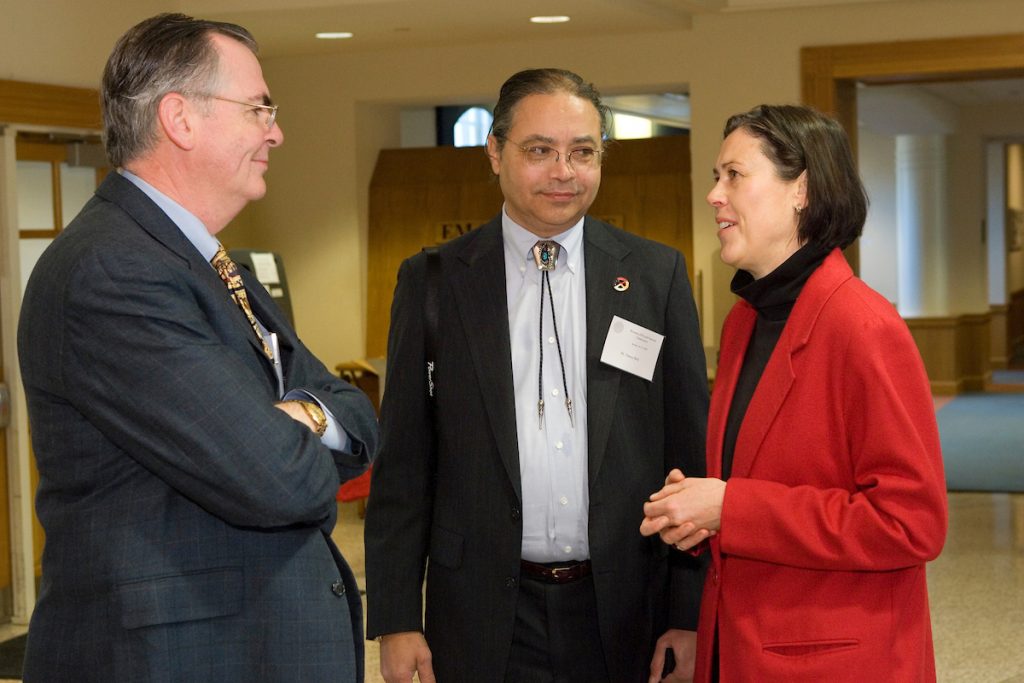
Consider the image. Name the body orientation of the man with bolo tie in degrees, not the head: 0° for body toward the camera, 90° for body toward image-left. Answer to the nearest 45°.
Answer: approximately 0°

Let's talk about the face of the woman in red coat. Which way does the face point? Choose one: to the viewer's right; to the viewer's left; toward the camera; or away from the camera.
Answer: to the viewer's left

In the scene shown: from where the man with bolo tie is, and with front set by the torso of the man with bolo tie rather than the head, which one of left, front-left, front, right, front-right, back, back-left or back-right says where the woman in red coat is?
front-left
